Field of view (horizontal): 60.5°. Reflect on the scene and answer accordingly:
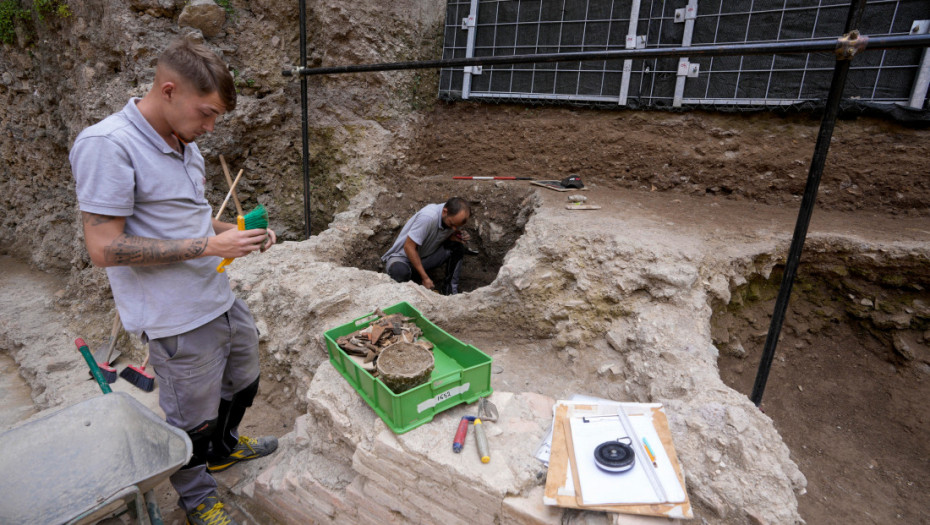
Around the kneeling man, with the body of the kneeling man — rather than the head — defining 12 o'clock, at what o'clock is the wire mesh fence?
The wire mesh fence is roughly at 10 o'clock from the kneeling man.

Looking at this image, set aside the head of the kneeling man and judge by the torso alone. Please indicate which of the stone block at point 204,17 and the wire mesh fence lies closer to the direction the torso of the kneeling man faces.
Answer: the wire mesh fence

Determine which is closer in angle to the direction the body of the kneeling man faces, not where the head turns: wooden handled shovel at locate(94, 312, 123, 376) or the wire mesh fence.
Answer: the wire mesh fence

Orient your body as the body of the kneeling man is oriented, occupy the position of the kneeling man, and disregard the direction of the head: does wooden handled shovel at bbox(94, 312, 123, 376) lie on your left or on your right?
on your right

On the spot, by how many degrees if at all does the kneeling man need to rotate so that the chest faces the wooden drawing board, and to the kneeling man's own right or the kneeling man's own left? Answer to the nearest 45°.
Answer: approximately 45° to the kneeling man's own right

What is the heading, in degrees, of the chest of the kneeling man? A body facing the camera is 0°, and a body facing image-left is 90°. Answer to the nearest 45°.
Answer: approximately 315°

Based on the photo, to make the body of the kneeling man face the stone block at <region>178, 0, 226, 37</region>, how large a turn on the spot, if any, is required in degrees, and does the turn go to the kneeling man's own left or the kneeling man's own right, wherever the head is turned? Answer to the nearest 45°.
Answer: approximately 180°
